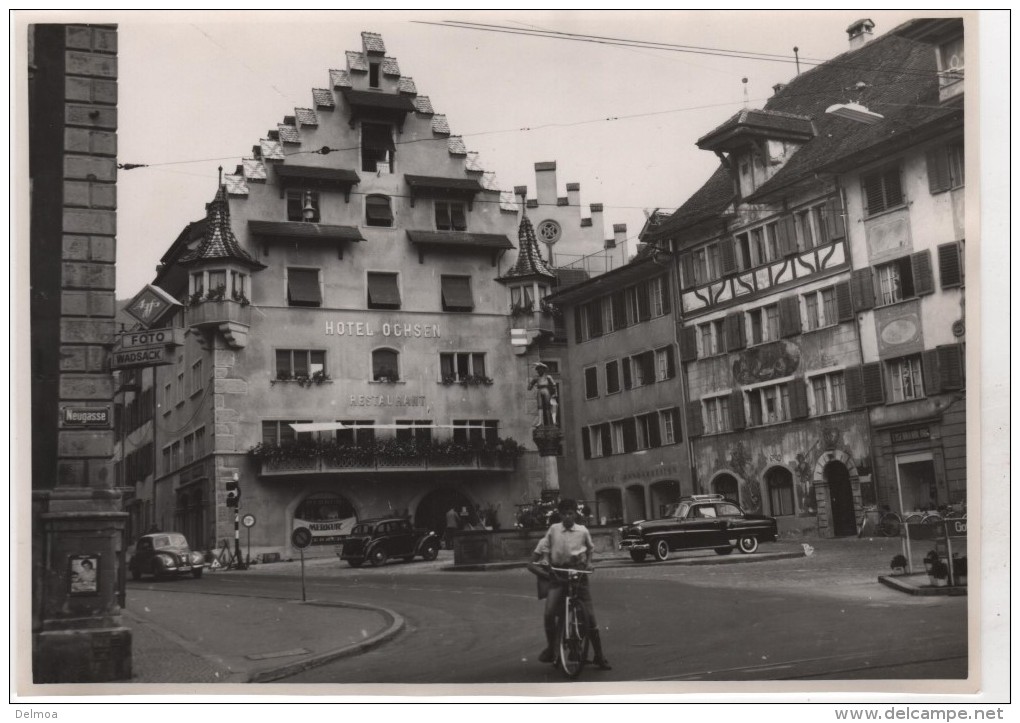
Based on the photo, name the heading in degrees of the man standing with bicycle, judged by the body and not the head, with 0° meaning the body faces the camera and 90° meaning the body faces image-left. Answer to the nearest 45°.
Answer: approximately 0°

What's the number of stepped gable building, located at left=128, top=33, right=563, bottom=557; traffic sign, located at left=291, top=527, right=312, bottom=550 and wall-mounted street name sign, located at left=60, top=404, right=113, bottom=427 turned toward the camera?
3

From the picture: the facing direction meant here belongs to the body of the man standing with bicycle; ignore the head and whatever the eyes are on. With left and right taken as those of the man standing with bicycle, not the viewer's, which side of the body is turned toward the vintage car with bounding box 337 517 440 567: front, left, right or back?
back

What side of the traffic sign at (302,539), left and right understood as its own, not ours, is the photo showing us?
front

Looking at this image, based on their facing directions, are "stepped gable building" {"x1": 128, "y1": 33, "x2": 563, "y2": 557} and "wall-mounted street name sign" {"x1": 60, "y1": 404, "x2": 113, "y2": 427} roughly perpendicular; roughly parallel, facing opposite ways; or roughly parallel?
roughly parallel

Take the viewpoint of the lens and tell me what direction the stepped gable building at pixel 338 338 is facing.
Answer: facing the viewer

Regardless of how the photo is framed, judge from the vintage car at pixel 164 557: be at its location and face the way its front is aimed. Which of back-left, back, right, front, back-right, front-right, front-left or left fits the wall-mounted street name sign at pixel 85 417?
front-right

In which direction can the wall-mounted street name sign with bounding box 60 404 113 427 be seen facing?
toward the camera

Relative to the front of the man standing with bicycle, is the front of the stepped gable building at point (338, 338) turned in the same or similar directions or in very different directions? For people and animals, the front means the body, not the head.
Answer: same or similar directions

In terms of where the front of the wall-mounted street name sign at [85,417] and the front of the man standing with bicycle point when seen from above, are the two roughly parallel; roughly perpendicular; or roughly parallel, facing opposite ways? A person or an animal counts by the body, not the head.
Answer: roughly parallel

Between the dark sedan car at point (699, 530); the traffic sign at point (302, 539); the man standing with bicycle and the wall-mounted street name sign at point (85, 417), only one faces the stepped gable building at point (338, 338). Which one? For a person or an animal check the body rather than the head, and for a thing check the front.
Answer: the dark sedan car

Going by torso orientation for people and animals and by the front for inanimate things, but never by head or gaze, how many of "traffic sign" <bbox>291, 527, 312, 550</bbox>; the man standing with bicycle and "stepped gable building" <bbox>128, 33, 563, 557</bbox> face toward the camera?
3

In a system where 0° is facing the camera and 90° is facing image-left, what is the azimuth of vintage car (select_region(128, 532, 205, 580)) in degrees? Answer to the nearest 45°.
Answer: approximately 315°

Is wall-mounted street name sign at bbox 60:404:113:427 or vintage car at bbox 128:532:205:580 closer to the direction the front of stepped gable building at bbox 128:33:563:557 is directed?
the wall-mounted street name sign
